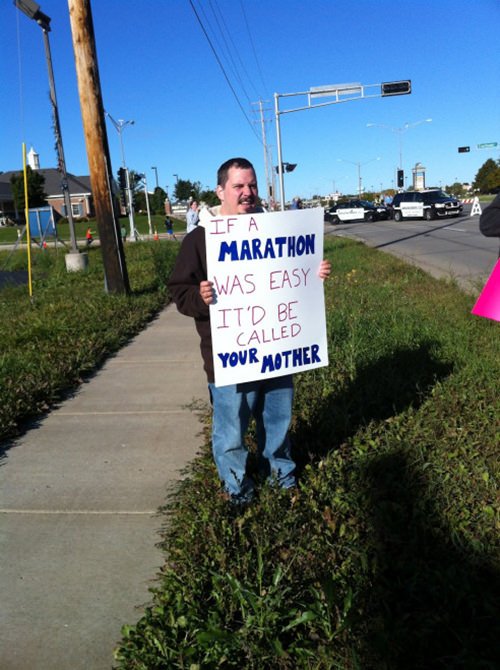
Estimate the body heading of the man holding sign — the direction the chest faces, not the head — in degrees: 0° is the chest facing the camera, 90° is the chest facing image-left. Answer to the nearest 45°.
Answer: approximately 315°

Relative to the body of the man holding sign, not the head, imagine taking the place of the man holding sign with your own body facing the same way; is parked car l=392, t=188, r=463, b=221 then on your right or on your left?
on your left

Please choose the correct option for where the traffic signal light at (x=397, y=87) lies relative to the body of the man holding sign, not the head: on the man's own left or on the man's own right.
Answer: on the man's own left

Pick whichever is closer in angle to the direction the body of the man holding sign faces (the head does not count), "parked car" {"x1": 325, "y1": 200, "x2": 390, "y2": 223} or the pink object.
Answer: the pink object

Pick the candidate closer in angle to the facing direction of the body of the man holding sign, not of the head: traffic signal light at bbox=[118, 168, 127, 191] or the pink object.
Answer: the pink object

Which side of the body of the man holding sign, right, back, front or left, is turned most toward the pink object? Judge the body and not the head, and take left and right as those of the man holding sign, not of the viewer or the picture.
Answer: left
